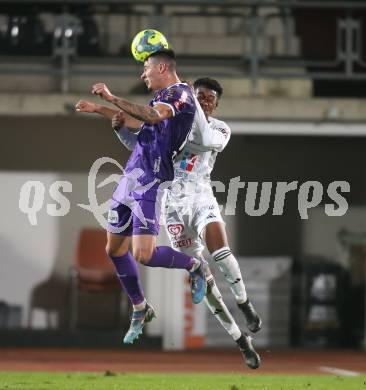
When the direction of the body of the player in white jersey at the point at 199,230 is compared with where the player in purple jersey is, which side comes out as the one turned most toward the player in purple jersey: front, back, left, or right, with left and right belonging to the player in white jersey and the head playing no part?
front

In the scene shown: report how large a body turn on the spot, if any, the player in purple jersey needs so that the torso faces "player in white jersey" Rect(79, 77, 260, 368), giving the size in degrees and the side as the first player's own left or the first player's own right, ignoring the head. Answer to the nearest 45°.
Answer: approximately 135° to the first player's own right

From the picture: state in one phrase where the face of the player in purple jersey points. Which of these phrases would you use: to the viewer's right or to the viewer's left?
to the viewer's left

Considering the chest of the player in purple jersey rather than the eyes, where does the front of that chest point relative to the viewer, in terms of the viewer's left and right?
facing to the left of the viewer

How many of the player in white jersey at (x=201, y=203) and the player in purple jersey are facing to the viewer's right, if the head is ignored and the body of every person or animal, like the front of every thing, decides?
0

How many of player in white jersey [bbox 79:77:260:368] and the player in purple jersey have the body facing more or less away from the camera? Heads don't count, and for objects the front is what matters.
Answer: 0

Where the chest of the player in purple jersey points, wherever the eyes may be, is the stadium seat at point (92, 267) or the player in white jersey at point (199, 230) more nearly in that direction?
the stadium seat

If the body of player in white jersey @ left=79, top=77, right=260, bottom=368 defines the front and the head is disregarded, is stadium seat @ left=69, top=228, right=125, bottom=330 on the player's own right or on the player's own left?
on the player's own right

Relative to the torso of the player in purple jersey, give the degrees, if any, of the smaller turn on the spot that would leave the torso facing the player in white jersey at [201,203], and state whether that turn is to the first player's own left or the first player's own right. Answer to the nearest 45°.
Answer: approximately 135° to the first player's own right

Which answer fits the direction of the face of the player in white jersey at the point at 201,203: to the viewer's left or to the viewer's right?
to the viewer's left

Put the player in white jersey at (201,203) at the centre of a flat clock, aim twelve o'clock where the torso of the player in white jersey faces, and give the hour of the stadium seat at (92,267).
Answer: The stadium seat is roughly at 4 o'clock from the player in white jersey.

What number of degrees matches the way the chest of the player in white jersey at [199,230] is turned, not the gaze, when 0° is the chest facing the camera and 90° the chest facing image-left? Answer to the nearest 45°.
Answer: approximately 45°

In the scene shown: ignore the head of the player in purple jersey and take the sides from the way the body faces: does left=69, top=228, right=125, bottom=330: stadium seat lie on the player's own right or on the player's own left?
on the player's own right
